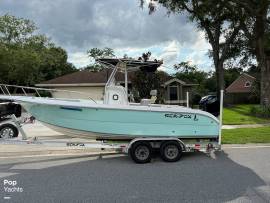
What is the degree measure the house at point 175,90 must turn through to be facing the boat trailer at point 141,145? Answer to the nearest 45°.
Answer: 0° — it already faces it

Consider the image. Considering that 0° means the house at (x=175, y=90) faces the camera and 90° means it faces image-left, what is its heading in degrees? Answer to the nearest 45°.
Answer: approximately 0°
